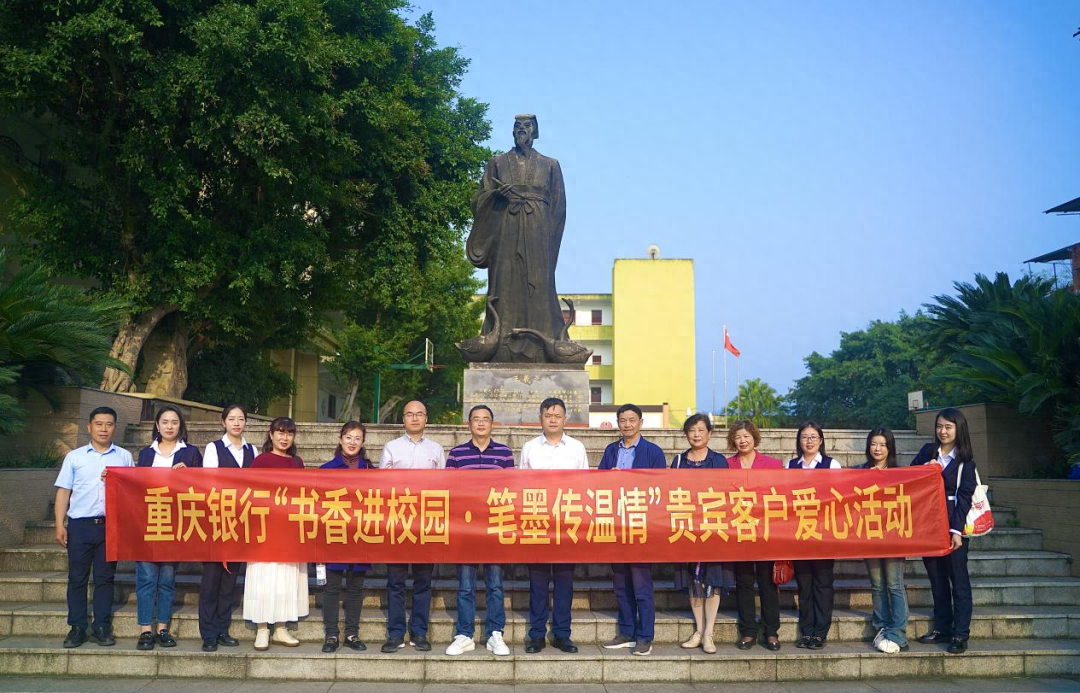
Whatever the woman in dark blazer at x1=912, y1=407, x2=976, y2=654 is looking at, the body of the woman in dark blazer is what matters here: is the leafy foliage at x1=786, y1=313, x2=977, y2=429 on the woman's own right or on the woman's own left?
on the woman's own right

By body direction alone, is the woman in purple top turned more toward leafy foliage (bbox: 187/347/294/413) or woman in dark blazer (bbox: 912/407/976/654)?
the woman in dark blazer

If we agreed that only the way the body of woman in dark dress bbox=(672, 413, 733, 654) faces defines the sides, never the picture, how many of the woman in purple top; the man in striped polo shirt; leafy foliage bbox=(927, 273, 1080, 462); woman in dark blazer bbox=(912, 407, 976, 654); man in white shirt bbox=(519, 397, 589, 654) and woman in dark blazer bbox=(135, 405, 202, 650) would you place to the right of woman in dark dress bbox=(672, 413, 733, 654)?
4

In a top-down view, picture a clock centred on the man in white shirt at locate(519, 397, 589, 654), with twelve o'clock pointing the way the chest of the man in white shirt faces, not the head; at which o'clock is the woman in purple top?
The woman in purple top is roughly at 3 o'clock from the man in white shirt.

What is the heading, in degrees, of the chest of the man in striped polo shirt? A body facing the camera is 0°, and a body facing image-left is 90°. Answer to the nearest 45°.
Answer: approximately 0°

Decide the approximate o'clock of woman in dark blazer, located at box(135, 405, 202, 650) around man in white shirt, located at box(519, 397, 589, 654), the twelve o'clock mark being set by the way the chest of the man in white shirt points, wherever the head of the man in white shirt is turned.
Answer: The woman in dark blazer is roughly at 3 o'clock from the man in white shirt.

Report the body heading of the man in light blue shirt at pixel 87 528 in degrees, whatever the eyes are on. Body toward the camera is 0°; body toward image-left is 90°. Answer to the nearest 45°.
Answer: approximately 0°
